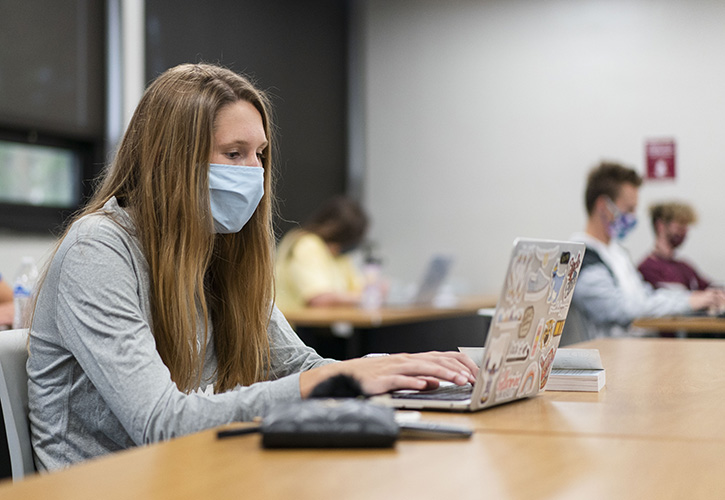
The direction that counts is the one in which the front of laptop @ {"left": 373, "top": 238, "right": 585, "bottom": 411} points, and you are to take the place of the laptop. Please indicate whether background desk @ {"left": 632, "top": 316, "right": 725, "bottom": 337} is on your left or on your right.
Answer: on your right

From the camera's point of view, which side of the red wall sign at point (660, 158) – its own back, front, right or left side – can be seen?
front

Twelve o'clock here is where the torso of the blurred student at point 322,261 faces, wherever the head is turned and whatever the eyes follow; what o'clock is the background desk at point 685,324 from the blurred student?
The background desk is roughly at 12 o'clock from the blurred student.

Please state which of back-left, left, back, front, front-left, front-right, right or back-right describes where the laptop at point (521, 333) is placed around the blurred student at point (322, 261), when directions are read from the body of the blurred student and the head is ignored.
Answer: front-right

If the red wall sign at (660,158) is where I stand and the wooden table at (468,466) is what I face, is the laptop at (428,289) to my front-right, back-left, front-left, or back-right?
front-right

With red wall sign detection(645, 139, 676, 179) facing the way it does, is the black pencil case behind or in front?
in front

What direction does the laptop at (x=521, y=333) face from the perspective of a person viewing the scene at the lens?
facing away from the viewer and to the left of the viewer

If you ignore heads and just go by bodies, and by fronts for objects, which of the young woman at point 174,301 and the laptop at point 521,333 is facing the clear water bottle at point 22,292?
the laptop

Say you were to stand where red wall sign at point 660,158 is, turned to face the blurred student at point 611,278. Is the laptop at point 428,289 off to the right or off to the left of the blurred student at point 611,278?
right

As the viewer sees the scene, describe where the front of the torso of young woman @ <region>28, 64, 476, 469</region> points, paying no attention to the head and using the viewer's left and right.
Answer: facing the viewer and to the right of the viewer

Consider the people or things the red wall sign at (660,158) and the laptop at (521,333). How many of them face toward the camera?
1

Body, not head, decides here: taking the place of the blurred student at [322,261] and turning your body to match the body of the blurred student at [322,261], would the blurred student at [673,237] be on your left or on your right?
on your left
